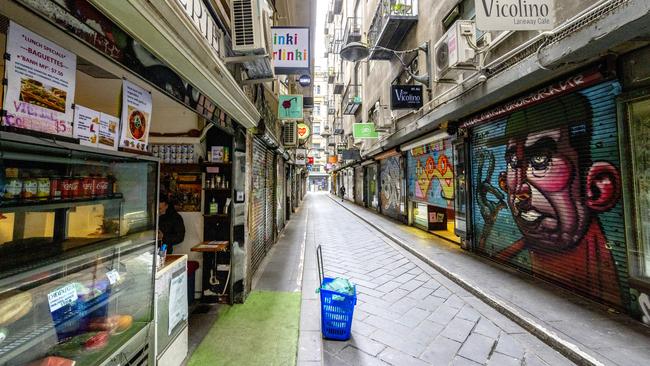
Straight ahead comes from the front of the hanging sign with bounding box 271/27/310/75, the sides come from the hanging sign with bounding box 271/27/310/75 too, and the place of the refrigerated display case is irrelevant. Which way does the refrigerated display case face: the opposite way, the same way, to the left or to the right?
to the left

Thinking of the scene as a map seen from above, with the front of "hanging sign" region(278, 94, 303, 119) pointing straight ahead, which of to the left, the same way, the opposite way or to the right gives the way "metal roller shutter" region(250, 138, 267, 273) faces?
to the left

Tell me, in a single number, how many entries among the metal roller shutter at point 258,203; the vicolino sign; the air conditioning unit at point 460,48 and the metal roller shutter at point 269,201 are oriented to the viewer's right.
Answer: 2

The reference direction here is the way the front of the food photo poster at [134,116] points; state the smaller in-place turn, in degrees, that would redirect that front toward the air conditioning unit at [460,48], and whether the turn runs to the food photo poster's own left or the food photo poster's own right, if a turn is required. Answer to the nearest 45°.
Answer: approximately 45° to the food photo poster's own left

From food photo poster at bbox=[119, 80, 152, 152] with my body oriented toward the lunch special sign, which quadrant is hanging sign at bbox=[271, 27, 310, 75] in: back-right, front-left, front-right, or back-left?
back-left

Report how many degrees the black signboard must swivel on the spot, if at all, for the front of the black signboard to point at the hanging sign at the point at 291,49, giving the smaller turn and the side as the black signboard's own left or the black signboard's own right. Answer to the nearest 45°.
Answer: approximately 45° to the black signboard's own right

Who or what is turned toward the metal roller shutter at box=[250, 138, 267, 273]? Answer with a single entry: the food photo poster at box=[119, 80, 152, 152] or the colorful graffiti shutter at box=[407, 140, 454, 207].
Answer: the colorful graffiti shutter

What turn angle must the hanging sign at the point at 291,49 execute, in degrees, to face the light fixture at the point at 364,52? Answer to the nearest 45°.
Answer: approximately 135° to its left

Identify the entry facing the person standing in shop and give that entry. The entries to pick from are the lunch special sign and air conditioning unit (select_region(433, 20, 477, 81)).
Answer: the air conditioning unit
